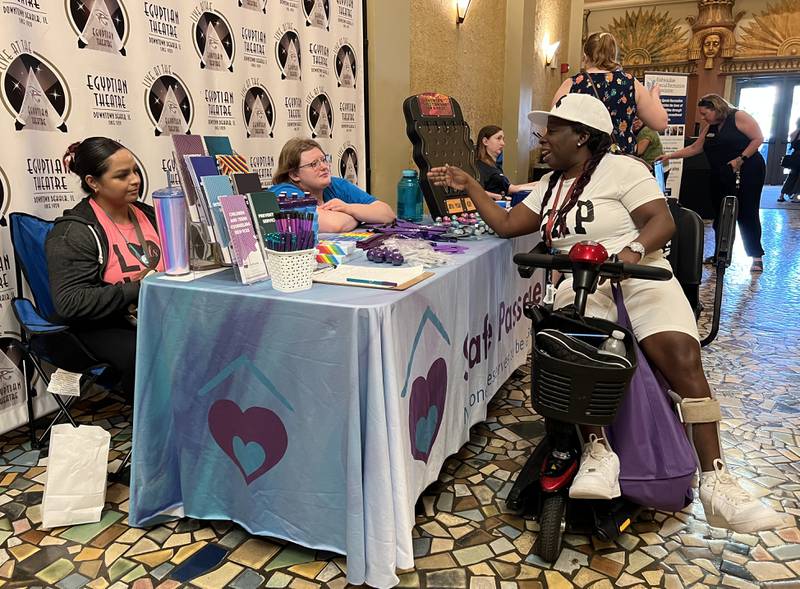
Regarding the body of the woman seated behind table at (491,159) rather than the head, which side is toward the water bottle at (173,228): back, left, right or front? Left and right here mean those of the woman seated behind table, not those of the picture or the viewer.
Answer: right

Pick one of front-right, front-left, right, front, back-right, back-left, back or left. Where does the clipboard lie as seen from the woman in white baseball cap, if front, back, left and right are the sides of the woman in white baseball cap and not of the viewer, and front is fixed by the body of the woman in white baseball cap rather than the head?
front

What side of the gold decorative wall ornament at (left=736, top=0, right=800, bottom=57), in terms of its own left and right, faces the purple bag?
front

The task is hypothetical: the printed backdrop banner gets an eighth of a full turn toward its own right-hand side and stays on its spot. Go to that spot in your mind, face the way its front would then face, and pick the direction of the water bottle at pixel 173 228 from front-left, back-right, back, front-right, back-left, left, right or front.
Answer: front

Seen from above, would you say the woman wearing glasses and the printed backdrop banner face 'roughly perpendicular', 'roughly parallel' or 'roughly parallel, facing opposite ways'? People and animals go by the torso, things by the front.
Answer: roughly parallel

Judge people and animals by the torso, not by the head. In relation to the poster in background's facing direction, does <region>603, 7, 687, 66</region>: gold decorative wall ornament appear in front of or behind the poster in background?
behind

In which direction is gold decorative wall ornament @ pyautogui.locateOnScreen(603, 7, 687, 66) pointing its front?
toward the camera

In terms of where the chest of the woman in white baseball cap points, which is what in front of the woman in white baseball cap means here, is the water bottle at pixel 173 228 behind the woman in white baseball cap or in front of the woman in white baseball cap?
in front

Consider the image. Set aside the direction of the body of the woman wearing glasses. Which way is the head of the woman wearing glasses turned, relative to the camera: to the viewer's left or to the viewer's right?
to the viewer's right

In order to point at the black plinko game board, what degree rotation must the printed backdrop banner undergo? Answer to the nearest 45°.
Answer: approximately 45° to its left
